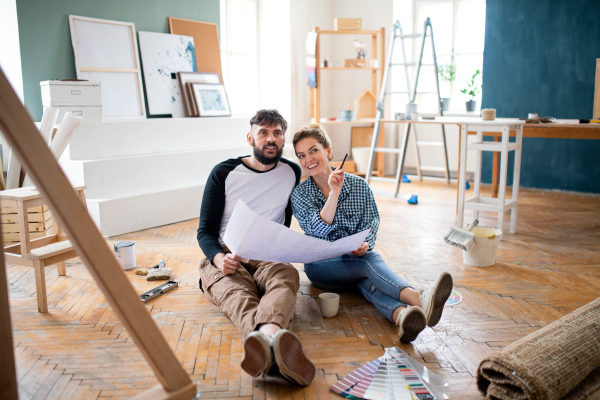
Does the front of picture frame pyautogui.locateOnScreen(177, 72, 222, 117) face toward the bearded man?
yes

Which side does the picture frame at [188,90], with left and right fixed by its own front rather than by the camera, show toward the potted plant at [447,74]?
left

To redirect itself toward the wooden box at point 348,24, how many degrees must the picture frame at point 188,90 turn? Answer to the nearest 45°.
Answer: approximately 90° to its left

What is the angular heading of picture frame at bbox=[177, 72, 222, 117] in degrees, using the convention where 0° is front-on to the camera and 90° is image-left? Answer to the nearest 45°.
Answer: approximately 0°

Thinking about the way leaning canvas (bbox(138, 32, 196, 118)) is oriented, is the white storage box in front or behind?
in front

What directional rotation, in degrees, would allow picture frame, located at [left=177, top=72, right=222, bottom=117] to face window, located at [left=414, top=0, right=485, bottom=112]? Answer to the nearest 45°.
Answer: approximately 90° to its left

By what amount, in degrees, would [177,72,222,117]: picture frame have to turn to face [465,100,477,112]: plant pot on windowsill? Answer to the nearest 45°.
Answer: approximately 90° to its left

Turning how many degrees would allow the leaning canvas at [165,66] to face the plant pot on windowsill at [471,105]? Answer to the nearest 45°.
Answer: approximately 90° to its left
